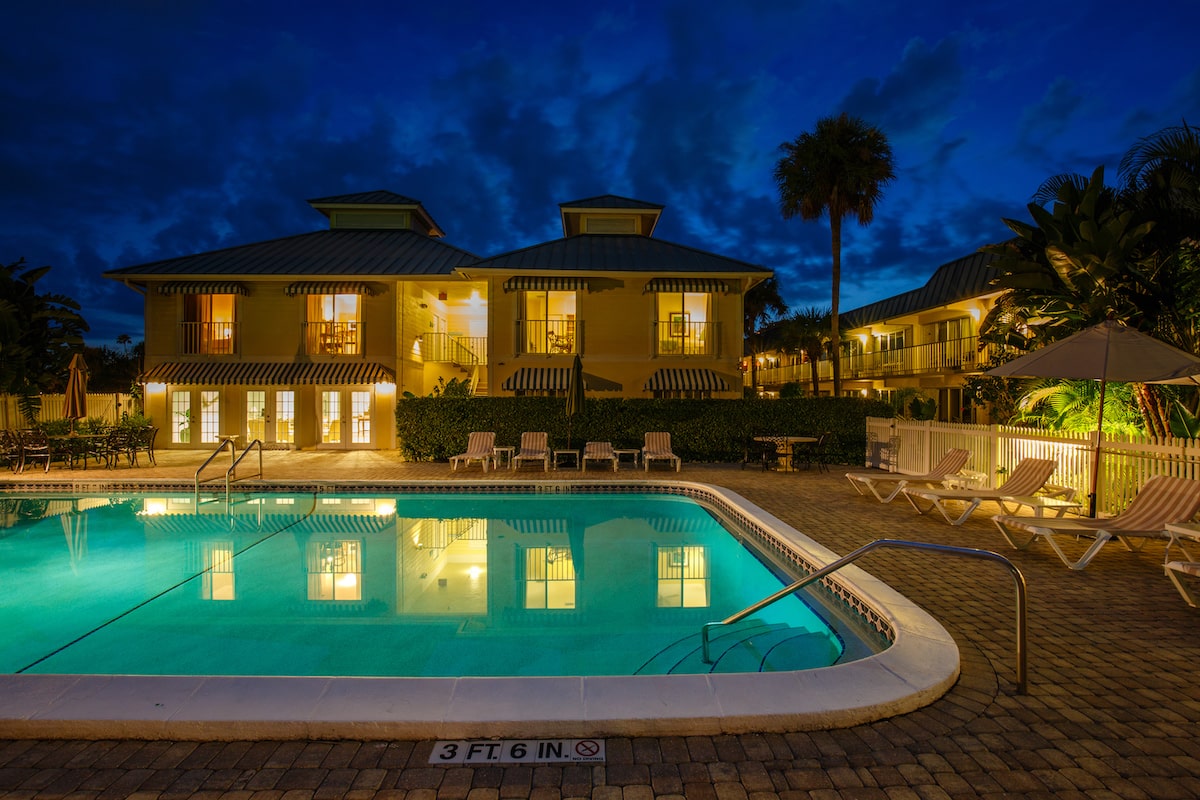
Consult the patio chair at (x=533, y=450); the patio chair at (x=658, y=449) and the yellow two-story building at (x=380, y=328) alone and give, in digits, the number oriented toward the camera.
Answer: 3

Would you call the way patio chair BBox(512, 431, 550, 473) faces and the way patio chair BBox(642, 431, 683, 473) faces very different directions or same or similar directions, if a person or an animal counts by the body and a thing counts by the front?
same or similar directions

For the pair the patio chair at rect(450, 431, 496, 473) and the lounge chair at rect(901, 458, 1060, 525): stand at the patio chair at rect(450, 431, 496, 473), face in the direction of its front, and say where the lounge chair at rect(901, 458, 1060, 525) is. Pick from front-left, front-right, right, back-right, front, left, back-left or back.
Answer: left

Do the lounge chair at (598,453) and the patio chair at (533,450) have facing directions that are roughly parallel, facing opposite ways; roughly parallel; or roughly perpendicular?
roughly parallel

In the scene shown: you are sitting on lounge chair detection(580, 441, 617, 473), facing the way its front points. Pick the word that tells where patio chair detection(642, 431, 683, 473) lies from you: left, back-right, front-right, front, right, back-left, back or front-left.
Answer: left

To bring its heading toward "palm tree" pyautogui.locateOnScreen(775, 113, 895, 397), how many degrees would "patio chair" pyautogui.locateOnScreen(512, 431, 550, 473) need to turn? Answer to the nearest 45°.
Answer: approximately 135° to its left

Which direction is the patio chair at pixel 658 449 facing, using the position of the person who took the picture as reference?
facing the viewer

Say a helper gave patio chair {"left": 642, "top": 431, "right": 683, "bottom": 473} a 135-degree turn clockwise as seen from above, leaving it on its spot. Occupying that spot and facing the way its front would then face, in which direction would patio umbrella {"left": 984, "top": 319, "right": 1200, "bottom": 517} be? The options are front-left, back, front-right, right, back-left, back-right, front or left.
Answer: back

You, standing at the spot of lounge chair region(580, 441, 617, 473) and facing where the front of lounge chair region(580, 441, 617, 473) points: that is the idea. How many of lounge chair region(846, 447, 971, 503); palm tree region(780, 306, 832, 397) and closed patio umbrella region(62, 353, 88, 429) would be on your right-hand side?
1

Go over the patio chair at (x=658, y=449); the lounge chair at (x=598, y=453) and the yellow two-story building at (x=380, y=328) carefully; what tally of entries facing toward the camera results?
3

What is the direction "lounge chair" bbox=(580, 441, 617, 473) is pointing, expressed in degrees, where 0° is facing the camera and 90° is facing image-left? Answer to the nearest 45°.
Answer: approximately 0°

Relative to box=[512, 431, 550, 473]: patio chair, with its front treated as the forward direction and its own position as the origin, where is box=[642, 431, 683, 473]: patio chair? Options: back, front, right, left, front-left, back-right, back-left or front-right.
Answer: left

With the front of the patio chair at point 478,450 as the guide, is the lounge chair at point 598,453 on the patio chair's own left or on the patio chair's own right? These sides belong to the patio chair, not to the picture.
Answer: on the patio chair's own left

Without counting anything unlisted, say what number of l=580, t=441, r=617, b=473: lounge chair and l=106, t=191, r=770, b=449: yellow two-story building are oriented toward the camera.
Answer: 2

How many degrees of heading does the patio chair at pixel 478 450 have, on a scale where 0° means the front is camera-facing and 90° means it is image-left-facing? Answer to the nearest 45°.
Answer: approximately 45°
